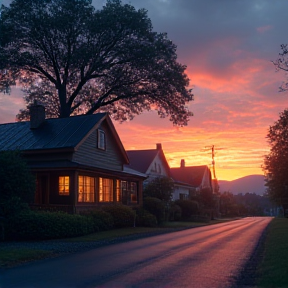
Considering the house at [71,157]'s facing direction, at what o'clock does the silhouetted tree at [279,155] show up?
The silhouetted tree is roughly at 10 o'clock from the house.

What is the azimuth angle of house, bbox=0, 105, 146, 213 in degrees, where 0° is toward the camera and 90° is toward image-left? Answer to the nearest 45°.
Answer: approximately 315°

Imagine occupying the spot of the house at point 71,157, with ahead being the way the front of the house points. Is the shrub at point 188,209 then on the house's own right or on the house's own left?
on the house's own left

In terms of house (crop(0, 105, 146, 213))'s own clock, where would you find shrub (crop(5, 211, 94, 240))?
The shrub is roughly at 2 o'clock from the house.

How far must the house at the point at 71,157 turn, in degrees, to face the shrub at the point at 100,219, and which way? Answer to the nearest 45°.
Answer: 0° — it already faces it

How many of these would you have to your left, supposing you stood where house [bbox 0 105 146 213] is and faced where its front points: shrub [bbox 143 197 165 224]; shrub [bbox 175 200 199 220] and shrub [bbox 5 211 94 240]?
2

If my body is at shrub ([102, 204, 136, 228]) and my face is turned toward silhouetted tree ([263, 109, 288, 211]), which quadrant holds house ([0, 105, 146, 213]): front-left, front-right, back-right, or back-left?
back-left
